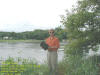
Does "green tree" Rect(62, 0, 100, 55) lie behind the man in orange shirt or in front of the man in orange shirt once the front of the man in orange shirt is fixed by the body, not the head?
behind

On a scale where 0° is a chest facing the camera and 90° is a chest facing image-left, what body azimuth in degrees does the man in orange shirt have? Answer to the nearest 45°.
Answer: approximately 0°
